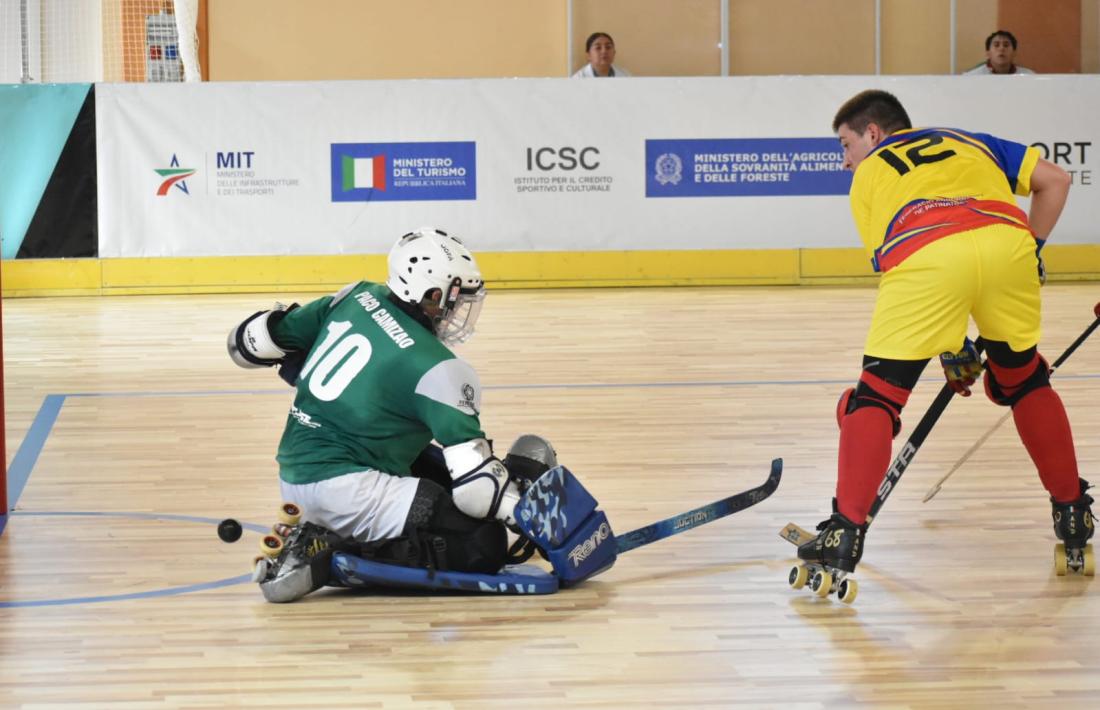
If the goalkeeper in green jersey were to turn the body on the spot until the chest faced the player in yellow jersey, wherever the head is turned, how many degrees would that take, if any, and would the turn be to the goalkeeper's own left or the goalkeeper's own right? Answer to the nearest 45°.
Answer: approximately 45° to the goalkeeper's own right

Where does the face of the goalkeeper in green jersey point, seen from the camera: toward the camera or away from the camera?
away from the camera

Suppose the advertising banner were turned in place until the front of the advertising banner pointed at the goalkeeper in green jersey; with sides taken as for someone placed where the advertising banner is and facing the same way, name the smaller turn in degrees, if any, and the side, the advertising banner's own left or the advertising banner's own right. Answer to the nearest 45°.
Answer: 0° — it already faces them

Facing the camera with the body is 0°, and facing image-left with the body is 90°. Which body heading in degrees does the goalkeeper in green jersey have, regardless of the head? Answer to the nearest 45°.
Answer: approximately 225°

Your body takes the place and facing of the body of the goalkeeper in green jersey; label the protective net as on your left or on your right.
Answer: on your left

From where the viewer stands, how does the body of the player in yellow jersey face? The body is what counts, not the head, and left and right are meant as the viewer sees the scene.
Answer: facing away from the viewer and to the left of the viewer

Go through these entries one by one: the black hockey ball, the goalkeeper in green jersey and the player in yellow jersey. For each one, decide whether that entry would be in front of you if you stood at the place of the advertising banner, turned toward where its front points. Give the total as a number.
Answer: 3

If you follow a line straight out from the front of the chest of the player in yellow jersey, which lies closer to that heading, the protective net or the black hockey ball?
the protective net

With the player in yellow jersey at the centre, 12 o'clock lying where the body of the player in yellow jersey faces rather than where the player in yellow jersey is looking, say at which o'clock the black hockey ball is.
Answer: The black hockey ball is roughly at 10 o'clock from the player in yellow jersey.
